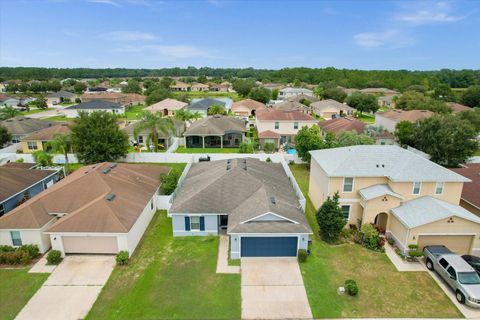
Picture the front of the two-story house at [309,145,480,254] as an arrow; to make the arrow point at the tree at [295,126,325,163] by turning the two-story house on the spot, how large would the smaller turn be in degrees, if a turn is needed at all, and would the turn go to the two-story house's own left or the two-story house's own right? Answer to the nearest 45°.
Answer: approximately 135° to the two-story house's own right

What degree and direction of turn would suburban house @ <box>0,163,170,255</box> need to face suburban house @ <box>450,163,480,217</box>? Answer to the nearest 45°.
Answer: approximately 90° to its left

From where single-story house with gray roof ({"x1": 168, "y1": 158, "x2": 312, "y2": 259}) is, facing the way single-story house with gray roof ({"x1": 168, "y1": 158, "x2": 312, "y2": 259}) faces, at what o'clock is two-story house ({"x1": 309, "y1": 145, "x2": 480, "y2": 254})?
The two-story house is roughly at 9 o'clock from the single-story house with gray roof.

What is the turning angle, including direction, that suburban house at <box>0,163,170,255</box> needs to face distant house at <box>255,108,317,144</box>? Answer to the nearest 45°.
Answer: approximately 135° to its left

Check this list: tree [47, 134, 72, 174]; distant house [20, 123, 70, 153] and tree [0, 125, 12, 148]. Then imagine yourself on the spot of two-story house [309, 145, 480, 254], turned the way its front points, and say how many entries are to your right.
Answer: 3

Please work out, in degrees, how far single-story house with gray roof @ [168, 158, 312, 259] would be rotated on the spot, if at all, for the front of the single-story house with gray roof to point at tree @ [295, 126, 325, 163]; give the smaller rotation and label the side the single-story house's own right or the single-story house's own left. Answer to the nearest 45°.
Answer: approximately 135° to the single-story house's own left

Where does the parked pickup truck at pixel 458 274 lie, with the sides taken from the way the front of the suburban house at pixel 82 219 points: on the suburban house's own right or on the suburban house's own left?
on the suburban house's own left

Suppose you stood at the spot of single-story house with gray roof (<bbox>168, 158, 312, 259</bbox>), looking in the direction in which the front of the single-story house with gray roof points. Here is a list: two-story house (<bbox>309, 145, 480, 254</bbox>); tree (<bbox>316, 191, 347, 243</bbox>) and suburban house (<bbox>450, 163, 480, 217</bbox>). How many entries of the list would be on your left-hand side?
3

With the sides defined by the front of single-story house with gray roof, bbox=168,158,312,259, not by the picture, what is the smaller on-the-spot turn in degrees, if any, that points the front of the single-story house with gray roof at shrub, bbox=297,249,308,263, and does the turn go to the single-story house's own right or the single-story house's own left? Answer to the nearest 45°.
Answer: approximately 45° to the single-story house's own left
